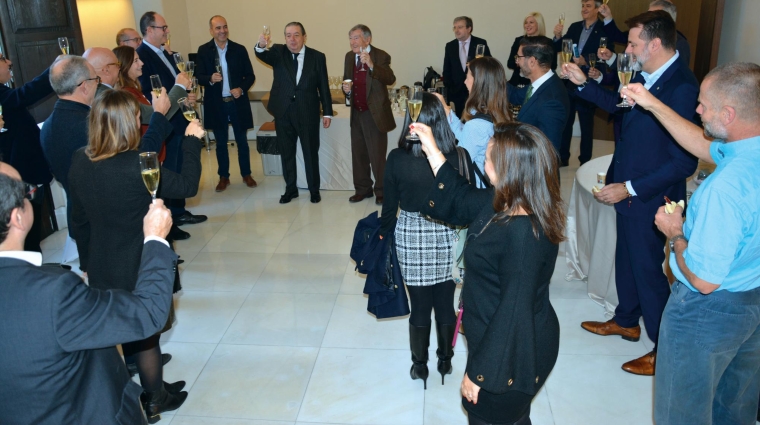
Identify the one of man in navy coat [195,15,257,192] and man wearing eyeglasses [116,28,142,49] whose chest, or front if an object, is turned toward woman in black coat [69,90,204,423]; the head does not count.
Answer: the man in navy coat

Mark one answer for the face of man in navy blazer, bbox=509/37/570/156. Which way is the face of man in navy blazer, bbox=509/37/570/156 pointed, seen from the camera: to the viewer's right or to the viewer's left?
to the viewer's left

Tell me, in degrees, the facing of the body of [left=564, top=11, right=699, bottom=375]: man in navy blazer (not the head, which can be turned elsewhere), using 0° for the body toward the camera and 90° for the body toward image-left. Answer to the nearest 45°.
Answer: approximately 90°

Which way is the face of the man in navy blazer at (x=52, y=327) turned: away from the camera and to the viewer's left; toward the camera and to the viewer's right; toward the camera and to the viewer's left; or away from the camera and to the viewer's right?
away from the camera and to the viewer's right

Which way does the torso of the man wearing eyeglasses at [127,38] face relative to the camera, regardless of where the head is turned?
to the viewer's right

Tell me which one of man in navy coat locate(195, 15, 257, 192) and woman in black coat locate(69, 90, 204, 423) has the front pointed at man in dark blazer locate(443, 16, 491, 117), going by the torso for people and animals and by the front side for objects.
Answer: the woman in black coat

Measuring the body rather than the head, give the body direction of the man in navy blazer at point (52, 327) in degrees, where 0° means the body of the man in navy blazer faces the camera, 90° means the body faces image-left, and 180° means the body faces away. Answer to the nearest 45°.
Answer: approximately 225°
